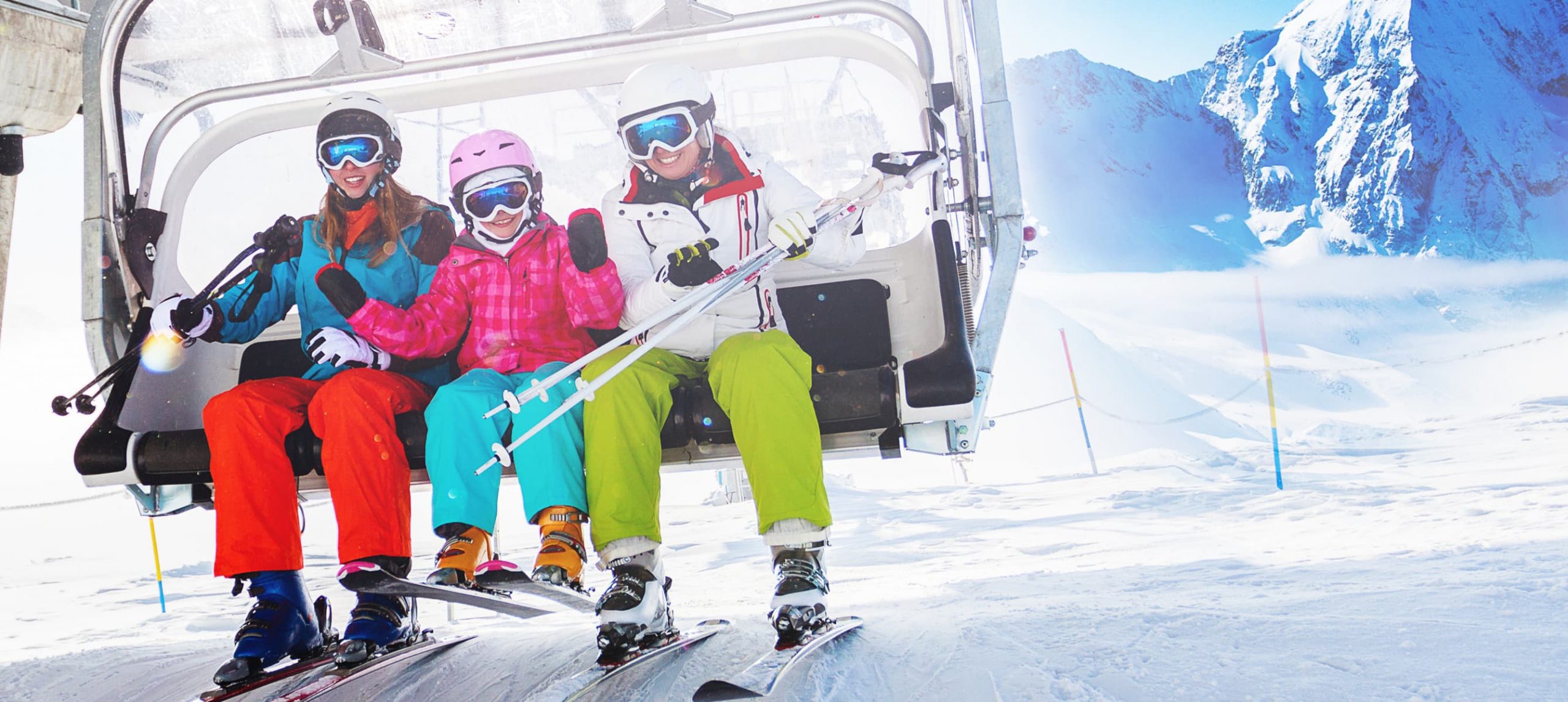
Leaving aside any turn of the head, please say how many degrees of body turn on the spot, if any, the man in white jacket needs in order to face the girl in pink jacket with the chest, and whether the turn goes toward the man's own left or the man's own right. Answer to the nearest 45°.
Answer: approximately 135° to the man's own right

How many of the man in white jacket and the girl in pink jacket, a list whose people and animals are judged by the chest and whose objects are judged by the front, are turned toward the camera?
2

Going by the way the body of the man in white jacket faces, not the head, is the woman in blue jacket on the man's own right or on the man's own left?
on the man's own right

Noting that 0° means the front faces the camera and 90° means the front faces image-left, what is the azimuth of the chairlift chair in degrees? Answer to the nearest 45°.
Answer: approximately 0°

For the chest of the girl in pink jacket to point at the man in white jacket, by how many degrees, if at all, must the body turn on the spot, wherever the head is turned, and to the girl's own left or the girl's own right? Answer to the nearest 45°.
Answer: approximately 45° to the girl's own left
